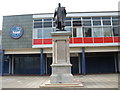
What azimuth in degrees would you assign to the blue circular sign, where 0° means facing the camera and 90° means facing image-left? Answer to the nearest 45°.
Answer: approximately 0°

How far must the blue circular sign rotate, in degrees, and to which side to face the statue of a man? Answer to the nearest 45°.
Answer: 0° — it already faces it

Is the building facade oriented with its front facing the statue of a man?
yes
